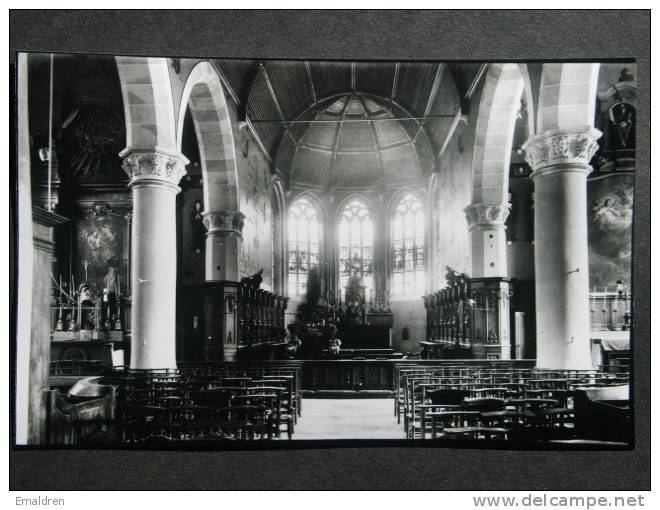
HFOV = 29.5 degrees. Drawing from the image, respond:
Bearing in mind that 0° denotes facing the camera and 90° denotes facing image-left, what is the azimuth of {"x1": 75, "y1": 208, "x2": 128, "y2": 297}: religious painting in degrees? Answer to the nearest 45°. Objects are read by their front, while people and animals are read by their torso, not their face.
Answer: approximately 0°

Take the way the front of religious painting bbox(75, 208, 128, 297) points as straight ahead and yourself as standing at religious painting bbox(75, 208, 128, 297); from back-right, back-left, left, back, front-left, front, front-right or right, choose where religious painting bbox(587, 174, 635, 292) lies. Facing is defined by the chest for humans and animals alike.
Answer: front-left
